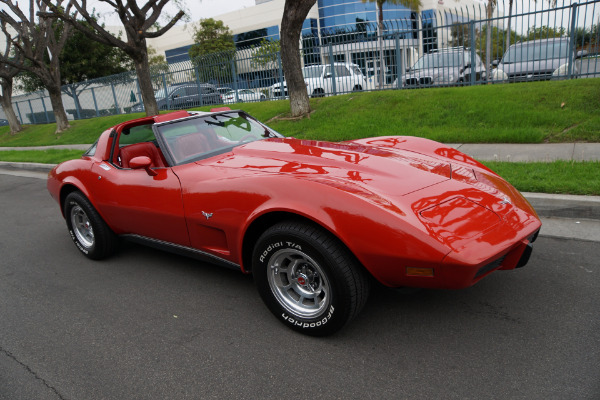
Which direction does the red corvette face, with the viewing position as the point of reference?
facing the viewer and to the right of the viewer
